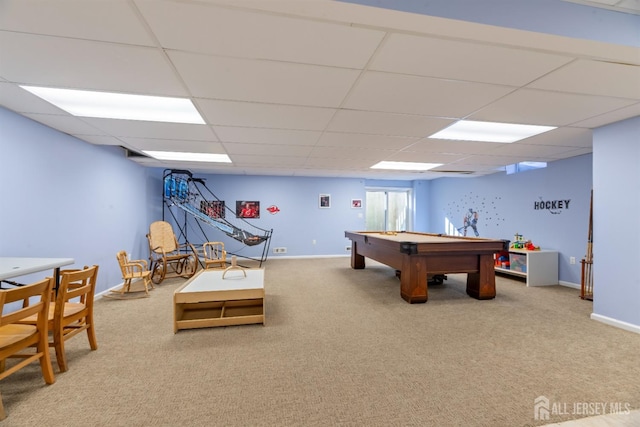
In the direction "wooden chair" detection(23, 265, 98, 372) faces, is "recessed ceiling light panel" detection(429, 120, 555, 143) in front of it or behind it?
behind

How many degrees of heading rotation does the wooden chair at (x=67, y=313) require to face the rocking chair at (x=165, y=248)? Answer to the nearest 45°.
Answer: approximately 90° to its right

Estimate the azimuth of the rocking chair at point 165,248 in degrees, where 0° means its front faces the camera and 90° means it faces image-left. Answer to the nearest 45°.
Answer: approximately 315°

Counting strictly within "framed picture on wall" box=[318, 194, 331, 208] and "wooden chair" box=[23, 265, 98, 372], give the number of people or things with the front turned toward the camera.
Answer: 1

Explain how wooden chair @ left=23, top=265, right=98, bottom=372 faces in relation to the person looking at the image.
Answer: facing away from the viewer and to the left of the viewer

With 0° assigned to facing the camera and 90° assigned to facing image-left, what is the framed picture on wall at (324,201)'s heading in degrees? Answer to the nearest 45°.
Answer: approximately 0°

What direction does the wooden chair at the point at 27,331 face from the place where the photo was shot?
facing away from the viewer and to the left of the viewer
